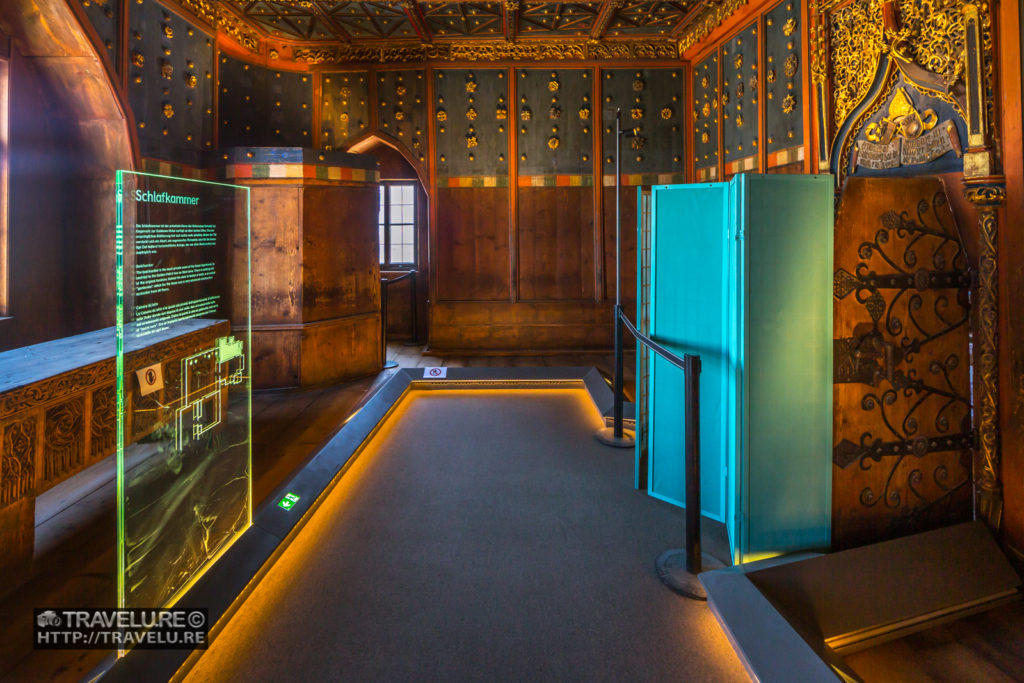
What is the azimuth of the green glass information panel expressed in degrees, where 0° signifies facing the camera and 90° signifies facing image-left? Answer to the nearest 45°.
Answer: approximately 315°

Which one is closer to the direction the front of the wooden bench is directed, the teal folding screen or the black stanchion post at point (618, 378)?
the teal folding screen

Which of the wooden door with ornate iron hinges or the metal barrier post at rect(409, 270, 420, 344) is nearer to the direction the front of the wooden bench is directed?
the wooden door with ornate iron hinges

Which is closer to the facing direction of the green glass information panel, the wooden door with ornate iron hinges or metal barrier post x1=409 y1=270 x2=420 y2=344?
the wooden door with ornate iron hinges

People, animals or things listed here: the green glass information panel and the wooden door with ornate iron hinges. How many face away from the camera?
0

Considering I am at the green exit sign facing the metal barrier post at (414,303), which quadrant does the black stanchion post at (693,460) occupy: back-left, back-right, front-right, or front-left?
back-right
